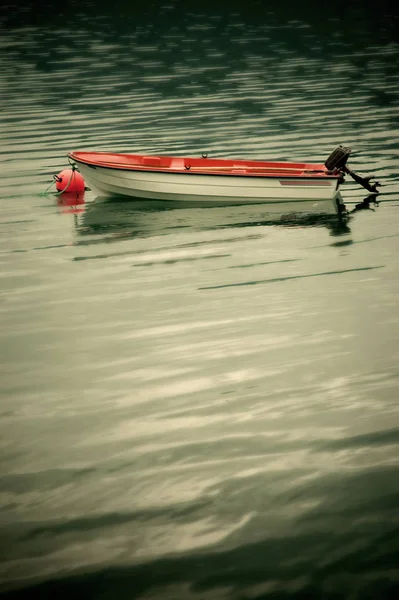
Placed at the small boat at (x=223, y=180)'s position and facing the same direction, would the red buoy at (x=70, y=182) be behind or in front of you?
in front

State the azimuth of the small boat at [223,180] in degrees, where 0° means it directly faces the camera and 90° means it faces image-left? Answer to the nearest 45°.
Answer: approximately 90°
